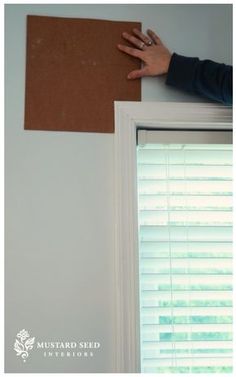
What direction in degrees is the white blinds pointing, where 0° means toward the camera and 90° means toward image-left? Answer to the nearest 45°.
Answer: approximately 0°
